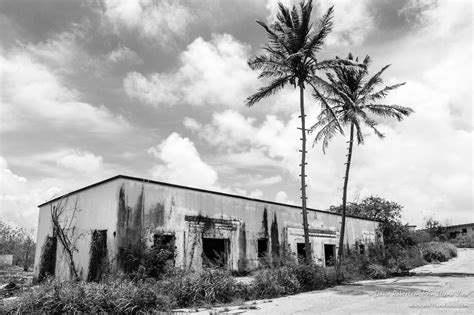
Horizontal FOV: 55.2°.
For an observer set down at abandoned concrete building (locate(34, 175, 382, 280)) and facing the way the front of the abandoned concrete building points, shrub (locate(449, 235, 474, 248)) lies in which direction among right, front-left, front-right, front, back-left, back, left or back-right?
left

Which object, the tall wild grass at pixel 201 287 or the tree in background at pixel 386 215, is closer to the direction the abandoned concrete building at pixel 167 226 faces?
the tall wild grass

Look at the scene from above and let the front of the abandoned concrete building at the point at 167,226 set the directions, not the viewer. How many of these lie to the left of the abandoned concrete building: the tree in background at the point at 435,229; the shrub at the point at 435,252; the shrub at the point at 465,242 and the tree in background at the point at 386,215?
4

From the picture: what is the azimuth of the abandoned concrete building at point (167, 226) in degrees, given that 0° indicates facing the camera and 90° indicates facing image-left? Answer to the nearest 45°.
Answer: approximately 315°

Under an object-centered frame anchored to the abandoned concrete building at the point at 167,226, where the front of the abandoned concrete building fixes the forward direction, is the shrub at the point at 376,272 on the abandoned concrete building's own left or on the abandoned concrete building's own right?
on the abandoned concrete building's own left

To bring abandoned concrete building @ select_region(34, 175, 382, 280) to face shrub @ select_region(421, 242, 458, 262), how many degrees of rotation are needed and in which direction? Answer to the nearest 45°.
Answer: approximately 90° to its left

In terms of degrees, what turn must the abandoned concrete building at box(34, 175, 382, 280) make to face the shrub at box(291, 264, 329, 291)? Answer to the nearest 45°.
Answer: approximately 45° to its left

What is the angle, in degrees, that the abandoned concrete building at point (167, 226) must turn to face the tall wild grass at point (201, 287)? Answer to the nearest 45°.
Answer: approximately 45° to its right

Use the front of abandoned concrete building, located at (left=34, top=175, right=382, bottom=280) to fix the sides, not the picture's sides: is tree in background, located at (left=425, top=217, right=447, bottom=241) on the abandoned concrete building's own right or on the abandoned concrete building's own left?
on the abandoned concrete building's own left
